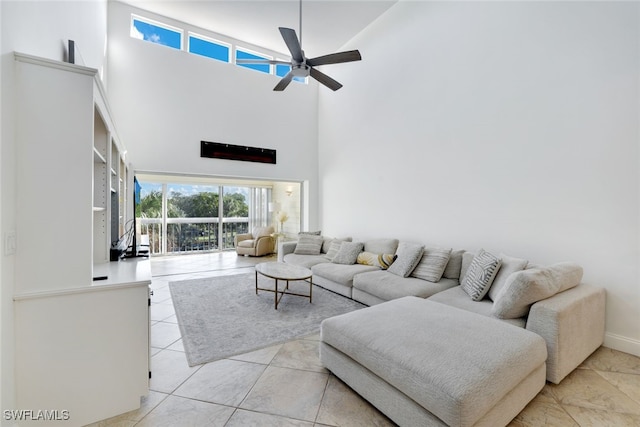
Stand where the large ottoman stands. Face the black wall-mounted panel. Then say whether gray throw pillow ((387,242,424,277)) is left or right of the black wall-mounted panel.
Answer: right

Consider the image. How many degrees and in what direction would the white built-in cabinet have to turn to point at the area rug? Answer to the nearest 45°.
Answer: approximately 45° to its left

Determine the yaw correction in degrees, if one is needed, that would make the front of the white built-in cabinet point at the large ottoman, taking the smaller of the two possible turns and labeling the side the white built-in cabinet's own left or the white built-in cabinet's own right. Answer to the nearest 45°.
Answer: approximately 45° to the white built-in cabinet's own right

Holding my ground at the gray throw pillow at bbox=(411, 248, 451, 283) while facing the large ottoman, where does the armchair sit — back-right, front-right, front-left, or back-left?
back-right

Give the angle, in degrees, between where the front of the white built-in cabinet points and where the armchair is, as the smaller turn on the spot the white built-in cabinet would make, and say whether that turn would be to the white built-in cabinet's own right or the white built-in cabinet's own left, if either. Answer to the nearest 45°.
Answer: approximately 45° to the white built-in cabinet's own left

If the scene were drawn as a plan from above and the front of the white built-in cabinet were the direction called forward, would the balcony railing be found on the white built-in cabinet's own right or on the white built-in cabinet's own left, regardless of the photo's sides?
on the white built-in cabinet's own left

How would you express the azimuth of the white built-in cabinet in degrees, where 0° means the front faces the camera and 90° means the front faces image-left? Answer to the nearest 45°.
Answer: approximately 270°

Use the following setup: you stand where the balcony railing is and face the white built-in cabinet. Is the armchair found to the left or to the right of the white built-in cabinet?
left

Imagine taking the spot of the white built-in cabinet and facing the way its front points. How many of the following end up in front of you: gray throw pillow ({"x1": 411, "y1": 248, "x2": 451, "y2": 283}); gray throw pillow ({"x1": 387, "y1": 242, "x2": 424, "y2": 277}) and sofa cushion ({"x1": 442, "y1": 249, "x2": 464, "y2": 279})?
3
